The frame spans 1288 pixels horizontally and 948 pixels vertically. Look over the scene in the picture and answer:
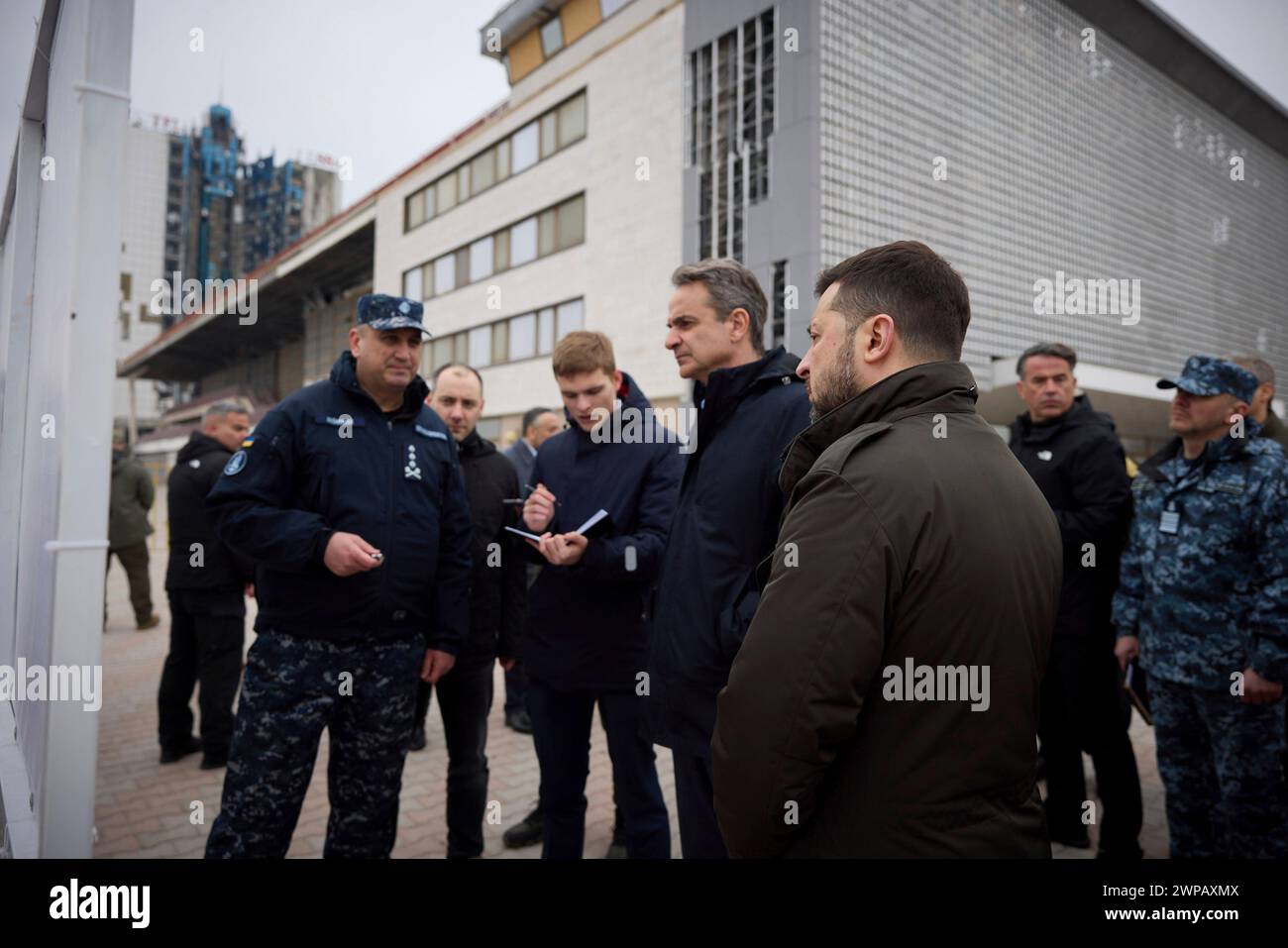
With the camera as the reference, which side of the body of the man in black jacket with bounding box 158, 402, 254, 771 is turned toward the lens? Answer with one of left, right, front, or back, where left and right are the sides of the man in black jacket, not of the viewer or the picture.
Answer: right

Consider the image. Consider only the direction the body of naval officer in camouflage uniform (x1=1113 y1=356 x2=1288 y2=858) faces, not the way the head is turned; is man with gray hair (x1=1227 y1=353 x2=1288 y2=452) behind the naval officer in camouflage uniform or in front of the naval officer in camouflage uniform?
behind

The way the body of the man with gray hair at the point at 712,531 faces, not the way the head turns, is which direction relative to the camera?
to the viewer's left

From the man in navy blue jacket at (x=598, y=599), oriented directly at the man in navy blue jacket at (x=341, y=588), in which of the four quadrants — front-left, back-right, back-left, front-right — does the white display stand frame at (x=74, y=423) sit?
front-left

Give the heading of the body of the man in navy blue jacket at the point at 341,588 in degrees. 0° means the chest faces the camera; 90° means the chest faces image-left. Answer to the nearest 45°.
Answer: approximately 315°

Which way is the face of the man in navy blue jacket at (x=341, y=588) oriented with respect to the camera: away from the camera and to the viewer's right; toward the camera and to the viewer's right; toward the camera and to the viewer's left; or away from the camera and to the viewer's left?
toward the camera and to the viewer's right

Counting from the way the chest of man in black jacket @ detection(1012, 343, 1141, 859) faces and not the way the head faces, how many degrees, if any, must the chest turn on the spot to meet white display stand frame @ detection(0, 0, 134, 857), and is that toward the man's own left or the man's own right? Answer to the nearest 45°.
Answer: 0° — they already face it

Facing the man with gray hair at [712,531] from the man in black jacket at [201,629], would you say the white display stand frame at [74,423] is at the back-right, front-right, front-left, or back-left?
front-right

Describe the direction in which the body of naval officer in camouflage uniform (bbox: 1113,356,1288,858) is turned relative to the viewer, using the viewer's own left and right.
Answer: facing the viewer and to the left of the viewer

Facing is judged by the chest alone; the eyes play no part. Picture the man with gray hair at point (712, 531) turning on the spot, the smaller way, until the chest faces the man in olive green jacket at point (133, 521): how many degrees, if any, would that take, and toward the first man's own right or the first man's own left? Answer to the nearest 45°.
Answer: approximately 45° to the first man's own right

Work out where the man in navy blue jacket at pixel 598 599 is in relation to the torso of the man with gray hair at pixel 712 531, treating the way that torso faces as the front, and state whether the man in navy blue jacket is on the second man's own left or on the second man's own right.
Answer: on the second man's own right

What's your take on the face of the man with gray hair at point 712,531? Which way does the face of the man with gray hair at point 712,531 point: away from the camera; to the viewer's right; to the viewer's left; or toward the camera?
to the viewer's left
